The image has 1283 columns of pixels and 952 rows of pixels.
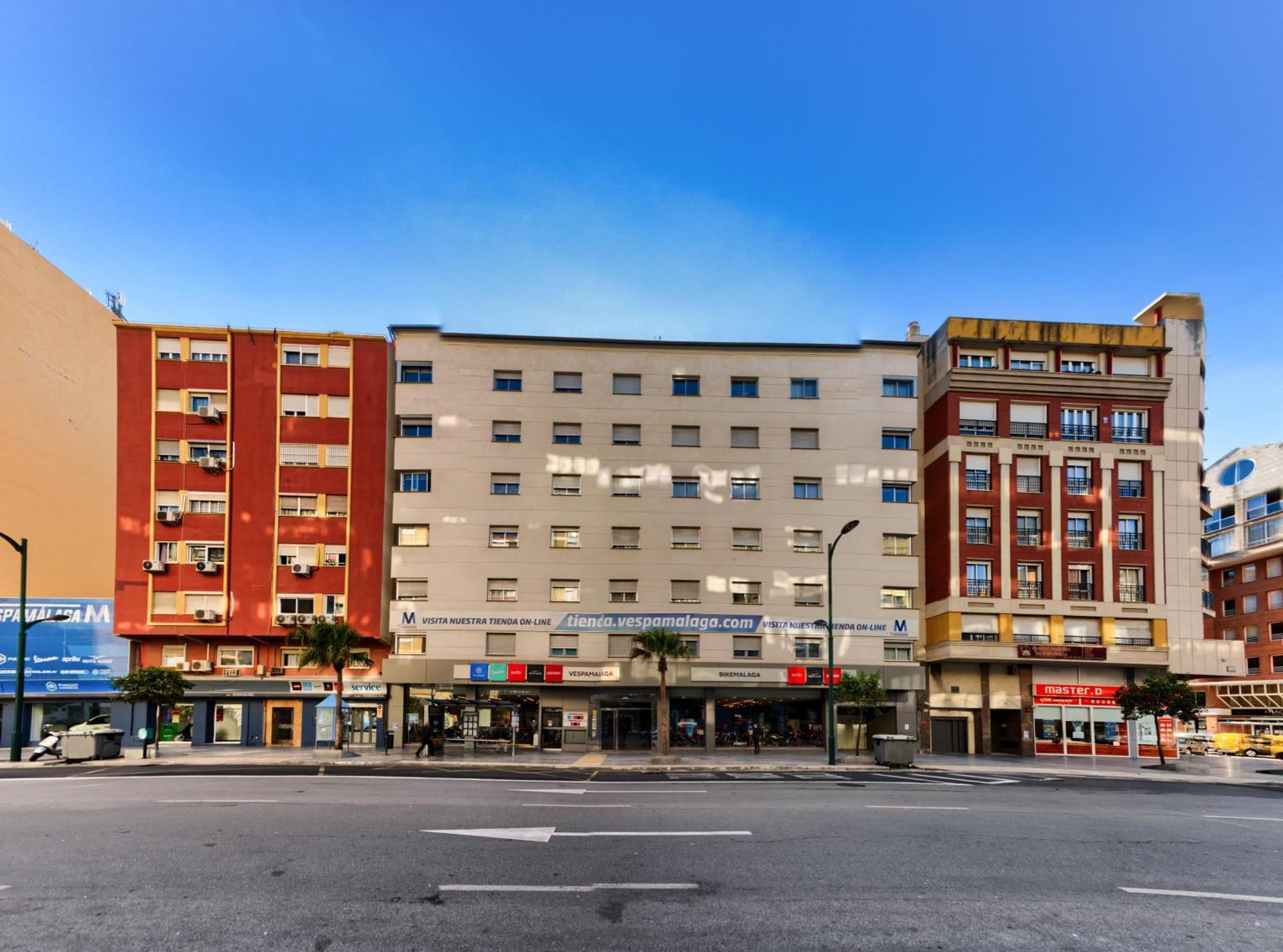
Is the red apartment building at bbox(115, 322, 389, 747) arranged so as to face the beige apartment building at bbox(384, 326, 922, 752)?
no

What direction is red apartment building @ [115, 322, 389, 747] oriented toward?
toward the camera

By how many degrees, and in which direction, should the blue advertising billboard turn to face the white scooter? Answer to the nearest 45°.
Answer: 0° — it already faces it

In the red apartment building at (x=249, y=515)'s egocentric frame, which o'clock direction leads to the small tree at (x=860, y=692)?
The small tree is roughly at 10 o'clock from the red apartment building.

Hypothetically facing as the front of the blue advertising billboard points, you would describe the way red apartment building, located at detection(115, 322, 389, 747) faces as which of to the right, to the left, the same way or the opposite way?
the same way

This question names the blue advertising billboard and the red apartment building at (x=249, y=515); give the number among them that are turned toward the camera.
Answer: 2

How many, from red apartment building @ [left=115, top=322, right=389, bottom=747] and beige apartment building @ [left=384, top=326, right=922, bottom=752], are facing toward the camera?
2

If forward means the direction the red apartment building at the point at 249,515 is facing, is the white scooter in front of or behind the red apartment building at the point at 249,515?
in front

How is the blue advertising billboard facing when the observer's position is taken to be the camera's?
facing the viewer

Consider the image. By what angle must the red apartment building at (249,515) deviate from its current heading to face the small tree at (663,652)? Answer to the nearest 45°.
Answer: approximately 45° to its left

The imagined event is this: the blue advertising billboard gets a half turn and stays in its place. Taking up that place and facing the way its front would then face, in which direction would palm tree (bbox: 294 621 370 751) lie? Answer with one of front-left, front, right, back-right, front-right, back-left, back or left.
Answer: back-right

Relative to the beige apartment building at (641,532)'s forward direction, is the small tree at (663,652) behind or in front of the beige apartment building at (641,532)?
in front

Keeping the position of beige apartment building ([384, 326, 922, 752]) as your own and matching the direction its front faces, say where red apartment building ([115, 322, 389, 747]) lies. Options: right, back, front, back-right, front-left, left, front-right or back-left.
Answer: right

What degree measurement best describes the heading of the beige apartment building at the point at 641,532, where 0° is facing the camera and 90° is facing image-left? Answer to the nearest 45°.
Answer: approximately 0°
